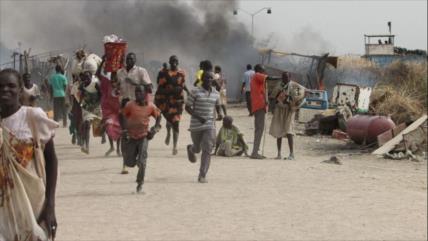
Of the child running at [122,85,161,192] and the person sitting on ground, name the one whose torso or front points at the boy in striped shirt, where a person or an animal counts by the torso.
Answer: the person sitting on ground

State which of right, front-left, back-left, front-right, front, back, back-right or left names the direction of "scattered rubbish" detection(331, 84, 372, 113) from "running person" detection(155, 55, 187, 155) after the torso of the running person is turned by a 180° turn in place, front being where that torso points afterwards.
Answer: front-right

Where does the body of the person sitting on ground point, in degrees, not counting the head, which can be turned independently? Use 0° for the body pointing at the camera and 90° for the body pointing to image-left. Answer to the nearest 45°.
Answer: approximately 0°

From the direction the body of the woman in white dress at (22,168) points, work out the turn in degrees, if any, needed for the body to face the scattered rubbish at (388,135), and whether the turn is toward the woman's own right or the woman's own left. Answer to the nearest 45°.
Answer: approximately 135° to the woman's own left
